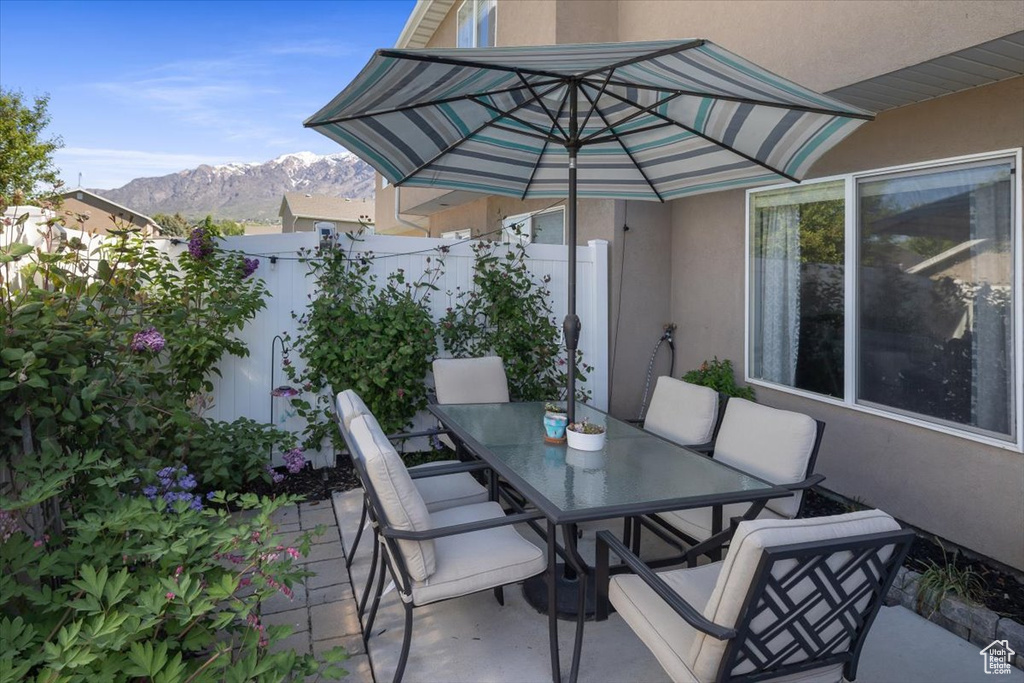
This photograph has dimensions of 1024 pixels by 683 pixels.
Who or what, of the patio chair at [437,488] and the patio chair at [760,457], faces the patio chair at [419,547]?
the patio chair at [760,457]

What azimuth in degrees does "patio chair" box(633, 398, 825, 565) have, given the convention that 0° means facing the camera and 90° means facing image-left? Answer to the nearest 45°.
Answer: approximately 45°

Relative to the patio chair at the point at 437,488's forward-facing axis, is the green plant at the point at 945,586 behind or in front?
in front

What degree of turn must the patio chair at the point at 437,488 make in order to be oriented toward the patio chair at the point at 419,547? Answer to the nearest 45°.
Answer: approximately 90° to its right

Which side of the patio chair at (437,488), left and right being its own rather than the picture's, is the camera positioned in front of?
right

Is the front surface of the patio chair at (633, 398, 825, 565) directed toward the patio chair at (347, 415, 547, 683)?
yes

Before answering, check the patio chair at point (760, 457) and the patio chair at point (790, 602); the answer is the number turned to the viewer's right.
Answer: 0

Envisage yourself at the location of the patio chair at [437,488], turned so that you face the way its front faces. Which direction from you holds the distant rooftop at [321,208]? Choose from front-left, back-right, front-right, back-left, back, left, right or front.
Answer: left

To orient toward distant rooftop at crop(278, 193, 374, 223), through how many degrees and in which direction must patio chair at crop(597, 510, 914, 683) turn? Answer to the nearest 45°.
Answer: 0° — it already faces it

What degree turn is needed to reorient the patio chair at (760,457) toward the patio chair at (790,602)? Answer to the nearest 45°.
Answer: approximately 45° to its left

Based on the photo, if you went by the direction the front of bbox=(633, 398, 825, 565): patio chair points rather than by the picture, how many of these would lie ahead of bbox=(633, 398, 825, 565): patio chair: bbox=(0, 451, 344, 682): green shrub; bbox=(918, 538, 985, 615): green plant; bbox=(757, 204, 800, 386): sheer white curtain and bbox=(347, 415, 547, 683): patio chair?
2

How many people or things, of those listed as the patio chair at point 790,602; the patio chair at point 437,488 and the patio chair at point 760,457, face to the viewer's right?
1
